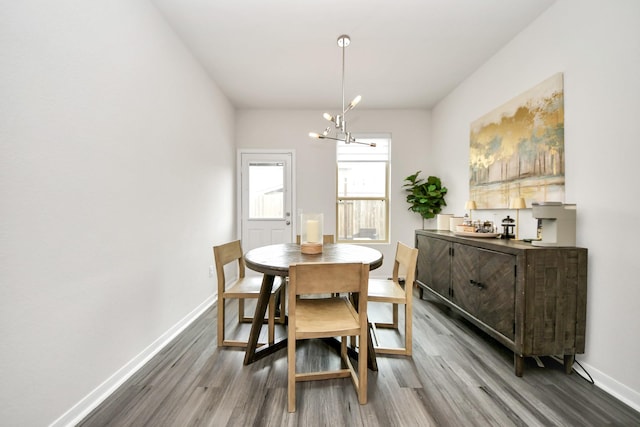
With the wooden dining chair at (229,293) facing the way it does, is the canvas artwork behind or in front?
in front

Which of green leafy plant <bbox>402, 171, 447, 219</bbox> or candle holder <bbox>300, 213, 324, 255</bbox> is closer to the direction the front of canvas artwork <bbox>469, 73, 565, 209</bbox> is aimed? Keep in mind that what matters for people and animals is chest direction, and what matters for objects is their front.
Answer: the candle holder

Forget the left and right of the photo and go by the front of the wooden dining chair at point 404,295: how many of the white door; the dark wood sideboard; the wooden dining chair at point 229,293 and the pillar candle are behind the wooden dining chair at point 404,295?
1

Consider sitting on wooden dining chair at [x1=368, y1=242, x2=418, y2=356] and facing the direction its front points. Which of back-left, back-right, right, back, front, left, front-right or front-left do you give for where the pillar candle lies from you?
front

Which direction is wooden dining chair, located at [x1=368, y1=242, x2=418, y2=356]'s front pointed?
to the viewer's left

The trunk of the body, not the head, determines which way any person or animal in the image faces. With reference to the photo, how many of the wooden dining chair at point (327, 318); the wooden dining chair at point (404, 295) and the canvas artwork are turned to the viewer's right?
0

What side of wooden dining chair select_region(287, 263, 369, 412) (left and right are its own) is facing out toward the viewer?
back

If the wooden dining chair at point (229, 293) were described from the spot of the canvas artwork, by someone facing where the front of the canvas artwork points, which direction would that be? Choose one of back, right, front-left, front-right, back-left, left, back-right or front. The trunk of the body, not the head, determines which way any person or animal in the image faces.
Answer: front

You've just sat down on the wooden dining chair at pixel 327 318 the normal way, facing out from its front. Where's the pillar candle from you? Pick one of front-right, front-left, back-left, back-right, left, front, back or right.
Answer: front

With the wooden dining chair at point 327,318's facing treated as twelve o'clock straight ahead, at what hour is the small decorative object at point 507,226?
The small decorative object is roughly at 2 o'clock from the wooden dining chair.

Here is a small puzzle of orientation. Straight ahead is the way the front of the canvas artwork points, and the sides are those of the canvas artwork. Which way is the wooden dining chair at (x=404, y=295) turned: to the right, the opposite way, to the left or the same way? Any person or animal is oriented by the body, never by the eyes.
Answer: the same way

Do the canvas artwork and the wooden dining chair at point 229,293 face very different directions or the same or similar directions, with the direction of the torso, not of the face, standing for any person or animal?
very different directions

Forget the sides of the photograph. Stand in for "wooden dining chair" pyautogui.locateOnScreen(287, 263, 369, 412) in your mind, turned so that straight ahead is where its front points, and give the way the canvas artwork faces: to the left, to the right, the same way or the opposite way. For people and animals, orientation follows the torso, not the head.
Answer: to the left

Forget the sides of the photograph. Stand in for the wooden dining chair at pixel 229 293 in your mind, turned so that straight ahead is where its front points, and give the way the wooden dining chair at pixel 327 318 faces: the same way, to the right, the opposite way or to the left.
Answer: to the left

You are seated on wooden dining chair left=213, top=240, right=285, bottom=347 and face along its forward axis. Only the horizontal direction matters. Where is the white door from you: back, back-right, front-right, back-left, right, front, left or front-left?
left

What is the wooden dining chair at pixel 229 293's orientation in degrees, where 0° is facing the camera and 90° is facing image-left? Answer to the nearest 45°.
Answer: approximately 270°
